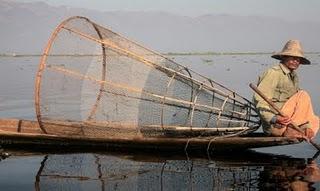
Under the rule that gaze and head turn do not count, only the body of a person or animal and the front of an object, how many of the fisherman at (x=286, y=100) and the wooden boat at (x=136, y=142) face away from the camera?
0
